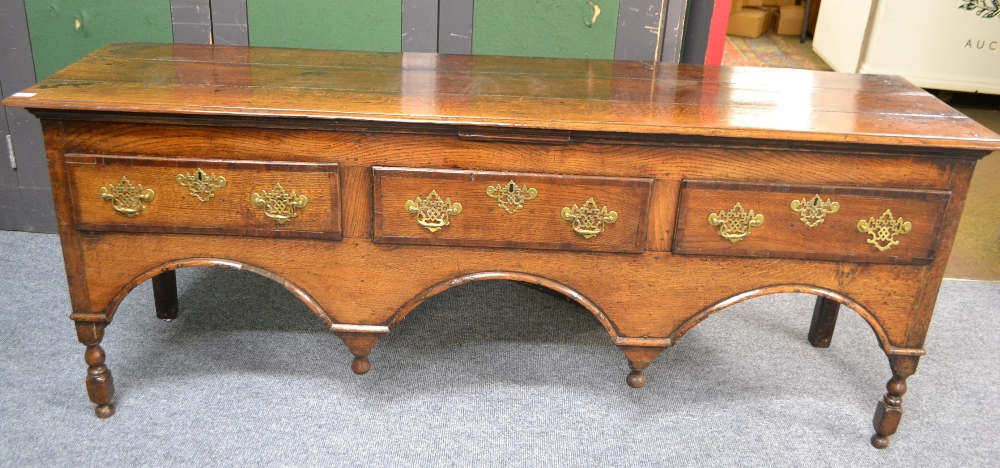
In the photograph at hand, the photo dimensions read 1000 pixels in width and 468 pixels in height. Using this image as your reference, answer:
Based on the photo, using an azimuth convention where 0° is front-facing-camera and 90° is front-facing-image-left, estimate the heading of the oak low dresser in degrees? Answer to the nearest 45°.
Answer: approximately 0°

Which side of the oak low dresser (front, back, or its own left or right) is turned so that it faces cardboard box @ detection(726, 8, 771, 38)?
back

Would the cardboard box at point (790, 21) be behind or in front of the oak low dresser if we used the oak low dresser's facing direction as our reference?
behind

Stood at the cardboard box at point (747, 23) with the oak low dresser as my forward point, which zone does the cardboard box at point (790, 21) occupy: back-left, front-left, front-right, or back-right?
back-left
